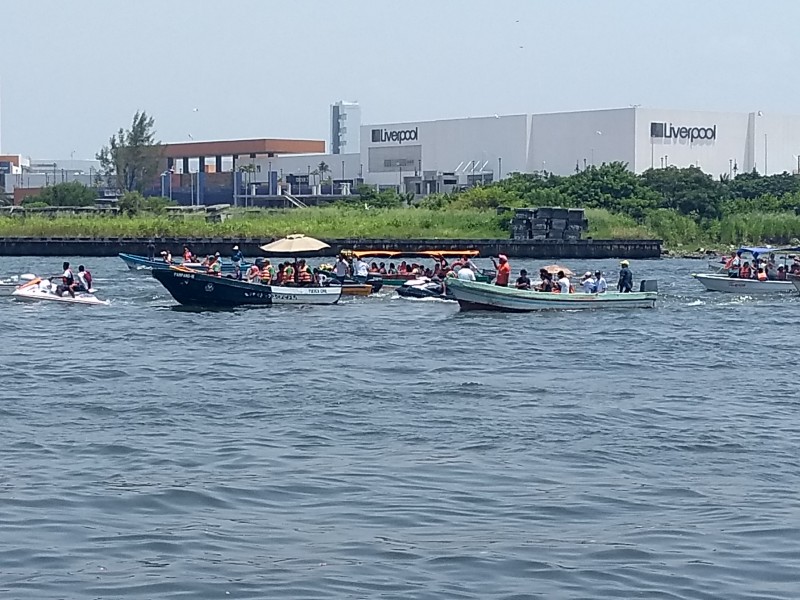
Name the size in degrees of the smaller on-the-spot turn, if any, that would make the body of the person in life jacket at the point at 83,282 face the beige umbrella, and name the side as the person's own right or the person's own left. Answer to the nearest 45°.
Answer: approximately 180°

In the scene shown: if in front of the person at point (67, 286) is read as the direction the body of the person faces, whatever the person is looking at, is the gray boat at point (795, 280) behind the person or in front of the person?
behind

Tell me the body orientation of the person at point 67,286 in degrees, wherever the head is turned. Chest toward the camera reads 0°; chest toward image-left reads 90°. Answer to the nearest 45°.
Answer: approximately 90°

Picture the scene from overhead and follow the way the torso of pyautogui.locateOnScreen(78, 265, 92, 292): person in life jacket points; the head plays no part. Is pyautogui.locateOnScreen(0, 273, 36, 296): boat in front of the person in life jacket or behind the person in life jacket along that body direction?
in front

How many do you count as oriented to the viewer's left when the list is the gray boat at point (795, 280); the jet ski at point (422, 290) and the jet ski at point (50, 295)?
3

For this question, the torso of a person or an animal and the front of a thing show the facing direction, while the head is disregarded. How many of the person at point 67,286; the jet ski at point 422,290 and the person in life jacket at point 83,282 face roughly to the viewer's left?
3

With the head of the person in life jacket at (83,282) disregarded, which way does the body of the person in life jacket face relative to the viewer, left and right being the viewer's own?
facing to the left of the viewer

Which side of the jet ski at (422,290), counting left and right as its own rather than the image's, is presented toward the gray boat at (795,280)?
back

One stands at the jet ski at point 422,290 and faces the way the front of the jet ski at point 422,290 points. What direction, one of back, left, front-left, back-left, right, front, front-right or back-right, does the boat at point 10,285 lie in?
front

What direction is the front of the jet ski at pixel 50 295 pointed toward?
to the viewer's left

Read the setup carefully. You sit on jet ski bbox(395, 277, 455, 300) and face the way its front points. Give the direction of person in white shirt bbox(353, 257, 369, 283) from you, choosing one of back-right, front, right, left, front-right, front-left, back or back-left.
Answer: front-right

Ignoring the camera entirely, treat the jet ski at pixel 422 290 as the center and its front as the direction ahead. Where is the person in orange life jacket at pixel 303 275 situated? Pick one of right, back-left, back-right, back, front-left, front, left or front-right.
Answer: front-left

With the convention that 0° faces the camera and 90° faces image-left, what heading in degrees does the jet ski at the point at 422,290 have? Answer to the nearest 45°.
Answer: approximately 90°

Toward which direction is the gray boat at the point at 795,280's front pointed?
to the viewer's left

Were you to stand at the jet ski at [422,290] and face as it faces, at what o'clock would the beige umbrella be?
The beige umbrella is roughly at 1 o'clock from the jet ski.

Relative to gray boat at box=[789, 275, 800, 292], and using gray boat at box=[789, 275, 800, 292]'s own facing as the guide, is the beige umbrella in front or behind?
in front

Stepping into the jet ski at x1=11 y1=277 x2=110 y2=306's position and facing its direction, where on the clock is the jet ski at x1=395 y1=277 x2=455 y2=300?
the jet ski at x1=395 y1=277 x2=455 y2=300 is roughly at 6 o'clock from the jet ski at x1=11 y1=277 x2=110 y2=306.
